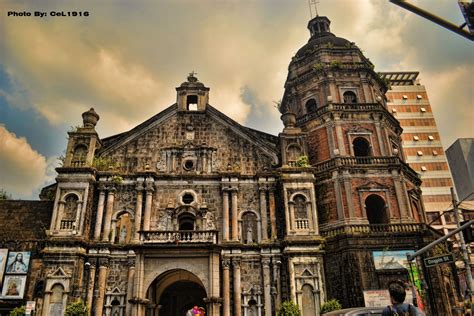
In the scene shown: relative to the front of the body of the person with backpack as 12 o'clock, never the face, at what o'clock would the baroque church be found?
The baroque church is roughly at 11 o'clock from the person with backpack.

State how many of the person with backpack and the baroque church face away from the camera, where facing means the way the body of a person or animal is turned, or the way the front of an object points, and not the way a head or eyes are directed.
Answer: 1

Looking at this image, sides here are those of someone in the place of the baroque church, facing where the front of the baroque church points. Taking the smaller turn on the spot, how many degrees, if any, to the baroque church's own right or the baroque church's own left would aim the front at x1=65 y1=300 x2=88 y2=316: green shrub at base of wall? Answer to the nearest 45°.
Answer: approximately 90° to the baroque church's own right

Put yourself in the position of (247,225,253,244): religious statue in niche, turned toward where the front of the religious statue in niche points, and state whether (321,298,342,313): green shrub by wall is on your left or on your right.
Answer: on your left

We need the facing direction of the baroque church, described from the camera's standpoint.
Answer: facing the viewer

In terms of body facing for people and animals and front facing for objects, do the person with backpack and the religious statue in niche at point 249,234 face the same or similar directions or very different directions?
very different directions

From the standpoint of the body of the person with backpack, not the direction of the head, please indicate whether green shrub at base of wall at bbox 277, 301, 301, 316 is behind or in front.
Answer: in front

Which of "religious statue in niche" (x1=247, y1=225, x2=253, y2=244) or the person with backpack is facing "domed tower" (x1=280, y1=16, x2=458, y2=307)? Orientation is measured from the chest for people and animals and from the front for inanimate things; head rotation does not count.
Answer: the person with backpack

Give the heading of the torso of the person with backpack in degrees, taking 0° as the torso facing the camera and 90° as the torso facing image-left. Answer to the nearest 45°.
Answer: approximately 180°

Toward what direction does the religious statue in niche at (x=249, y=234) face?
toward the camera

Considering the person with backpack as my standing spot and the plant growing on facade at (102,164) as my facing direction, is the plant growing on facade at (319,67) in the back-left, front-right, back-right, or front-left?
front-right

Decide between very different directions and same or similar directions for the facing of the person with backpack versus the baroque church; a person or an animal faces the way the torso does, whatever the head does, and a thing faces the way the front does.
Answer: very different directions

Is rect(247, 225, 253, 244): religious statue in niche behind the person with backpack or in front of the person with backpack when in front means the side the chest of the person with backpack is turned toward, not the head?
in front

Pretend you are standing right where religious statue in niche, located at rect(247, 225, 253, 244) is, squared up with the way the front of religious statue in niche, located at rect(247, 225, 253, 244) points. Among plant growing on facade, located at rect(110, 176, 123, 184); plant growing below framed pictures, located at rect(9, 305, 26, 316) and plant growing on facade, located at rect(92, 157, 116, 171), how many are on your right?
3
